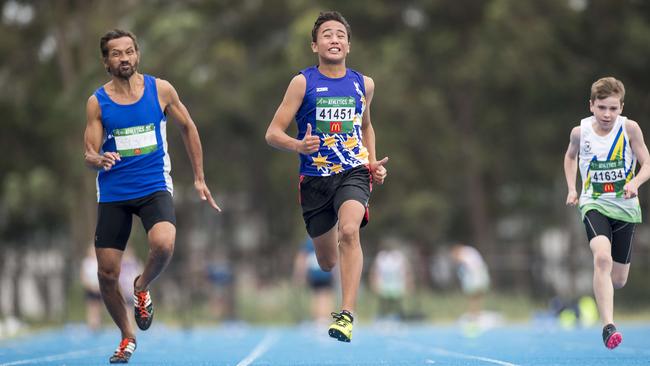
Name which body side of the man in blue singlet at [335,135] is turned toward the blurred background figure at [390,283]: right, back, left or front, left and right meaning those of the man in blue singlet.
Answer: back

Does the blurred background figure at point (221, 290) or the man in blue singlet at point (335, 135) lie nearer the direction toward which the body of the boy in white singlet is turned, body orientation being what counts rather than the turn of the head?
the man in blue singlet

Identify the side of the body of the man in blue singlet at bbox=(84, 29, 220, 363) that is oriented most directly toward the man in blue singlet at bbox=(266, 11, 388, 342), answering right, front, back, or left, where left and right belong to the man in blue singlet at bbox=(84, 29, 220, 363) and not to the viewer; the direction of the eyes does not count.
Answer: left

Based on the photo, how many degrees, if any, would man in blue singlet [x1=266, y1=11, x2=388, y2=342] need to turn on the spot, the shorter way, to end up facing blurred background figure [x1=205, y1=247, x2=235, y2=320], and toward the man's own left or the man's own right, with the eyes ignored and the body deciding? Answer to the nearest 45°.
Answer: approximately 180°

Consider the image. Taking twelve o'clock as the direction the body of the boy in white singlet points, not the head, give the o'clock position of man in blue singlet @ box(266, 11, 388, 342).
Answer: The man in blue singlet is roughly at 2 o'clock from the boy in white singlet.

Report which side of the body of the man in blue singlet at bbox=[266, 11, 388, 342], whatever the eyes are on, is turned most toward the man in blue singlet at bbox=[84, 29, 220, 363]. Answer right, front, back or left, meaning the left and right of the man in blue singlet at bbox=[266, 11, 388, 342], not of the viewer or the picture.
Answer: right

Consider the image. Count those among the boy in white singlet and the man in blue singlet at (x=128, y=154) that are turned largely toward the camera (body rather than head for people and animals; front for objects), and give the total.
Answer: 2
